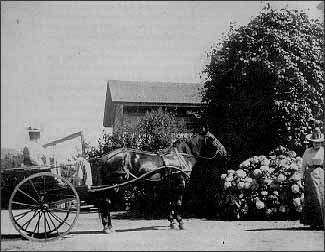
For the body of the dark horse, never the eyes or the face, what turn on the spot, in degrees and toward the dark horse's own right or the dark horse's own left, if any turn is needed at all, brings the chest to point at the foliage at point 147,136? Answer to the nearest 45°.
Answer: approximately 90° to the dark horse's own left

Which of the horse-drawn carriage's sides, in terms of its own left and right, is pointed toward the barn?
left

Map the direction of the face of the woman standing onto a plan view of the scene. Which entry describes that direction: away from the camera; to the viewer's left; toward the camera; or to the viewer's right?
toward the camera

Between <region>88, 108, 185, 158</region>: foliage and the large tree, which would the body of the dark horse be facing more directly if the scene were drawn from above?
the large tree

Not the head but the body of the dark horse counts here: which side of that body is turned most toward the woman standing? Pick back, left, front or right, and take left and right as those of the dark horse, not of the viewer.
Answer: front

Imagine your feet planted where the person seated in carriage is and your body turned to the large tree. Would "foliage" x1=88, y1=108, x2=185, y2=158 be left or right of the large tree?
left

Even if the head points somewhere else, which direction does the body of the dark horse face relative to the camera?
to the viewer's right

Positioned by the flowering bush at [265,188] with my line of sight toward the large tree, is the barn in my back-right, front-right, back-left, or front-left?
front-left

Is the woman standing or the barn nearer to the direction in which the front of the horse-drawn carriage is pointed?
the woman standing

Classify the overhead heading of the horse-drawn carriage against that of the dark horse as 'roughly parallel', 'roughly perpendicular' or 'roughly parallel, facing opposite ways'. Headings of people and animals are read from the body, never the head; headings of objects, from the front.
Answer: roughly parallel

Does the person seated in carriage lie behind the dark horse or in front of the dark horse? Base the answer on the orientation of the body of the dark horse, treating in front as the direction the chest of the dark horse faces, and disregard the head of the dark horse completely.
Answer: behind

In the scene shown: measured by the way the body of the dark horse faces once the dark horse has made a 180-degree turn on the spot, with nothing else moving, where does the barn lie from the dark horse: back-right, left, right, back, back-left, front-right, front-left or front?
right

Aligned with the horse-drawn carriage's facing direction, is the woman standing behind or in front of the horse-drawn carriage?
in front

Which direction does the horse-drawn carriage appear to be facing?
to the viewer's right

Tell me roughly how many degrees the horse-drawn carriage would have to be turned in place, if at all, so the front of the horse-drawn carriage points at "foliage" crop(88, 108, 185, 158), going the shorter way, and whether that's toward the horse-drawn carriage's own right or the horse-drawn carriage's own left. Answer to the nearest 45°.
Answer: approximately 90° to the horse-drawn carriage's own left
